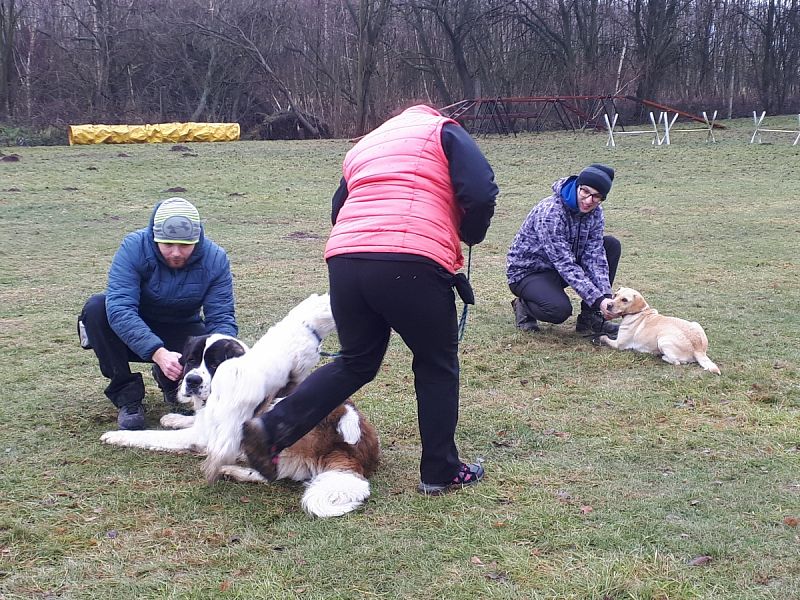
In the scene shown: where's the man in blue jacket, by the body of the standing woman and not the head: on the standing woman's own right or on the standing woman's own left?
on the standing woman's own left

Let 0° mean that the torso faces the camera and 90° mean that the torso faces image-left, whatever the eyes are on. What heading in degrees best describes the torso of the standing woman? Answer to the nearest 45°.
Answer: approximately 225°

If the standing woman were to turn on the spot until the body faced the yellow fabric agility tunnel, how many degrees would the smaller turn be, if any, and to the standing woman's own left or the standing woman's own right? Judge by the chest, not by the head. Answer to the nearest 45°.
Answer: approximately 45° to the standing woman's own left

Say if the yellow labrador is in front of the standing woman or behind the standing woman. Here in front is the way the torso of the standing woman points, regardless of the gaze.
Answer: in front

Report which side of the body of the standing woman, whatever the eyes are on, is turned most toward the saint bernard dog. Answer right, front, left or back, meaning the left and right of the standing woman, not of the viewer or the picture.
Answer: left
